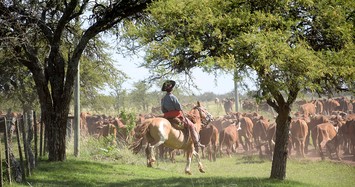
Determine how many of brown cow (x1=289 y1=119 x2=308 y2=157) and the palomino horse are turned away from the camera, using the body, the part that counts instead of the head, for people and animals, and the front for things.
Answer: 1

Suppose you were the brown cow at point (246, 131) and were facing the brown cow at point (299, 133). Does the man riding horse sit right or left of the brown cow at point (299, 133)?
right

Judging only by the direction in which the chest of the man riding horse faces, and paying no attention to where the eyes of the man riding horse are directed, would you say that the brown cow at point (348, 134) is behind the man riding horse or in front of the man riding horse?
in front

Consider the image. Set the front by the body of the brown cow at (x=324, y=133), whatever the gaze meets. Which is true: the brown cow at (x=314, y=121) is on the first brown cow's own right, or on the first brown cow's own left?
on the first brown cow's own left

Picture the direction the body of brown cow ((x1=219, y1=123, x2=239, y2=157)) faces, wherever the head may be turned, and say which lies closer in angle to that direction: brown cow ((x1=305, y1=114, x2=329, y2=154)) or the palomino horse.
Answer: the brown cow

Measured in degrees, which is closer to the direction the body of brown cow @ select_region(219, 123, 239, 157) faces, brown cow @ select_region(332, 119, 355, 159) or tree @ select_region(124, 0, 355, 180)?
the brown cow

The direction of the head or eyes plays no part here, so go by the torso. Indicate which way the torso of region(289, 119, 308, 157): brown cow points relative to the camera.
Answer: away from the camera

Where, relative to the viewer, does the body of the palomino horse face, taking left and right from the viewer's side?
facing to the right of the viewer

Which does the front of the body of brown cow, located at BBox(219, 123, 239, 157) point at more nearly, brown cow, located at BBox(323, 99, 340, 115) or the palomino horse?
the brown cow

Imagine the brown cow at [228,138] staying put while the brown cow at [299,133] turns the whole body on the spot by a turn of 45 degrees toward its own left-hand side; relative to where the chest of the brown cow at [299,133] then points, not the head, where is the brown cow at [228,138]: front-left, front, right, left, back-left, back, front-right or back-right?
front-left

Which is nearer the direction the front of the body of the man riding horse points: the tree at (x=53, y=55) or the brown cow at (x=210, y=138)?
the brown cow

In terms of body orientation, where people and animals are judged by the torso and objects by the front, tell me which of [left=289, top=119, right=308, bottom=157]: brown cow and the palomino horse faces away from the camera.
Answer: the brown cow
